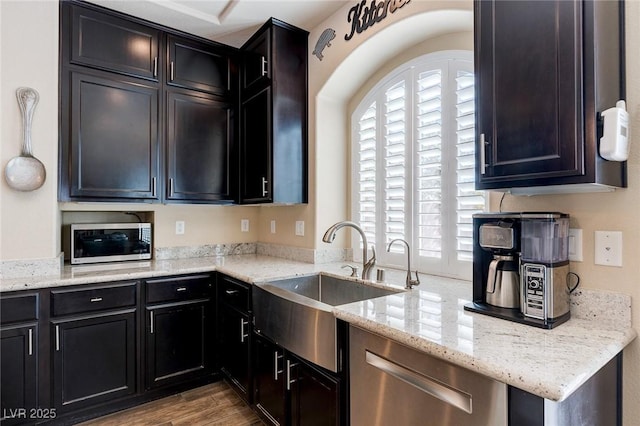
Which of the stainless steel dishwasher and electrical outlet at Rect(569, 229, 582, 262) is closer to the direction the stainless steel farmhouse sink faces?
the stainless steel dishwasher

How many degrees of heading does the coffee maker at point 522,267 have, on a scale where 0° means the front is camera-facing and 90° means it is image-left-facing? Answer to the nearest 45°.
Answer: approximately 45°

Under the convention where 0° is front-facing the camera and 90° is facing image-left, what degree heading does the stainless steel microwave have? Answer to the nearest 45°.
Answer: approximately 0°

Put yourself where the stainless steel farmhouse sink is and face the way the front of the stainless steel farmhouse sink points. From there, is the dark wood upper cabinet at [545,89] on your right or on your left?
on your left

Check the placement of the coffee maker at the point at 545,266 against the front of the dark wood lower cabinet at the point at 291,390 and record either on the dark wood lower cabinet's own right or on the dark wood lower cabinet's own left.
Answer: on the dark wood lower cabinet's own left

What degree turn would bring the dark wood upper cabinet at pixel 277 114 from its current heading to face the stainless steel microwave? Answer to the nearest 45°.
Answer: approximately 45° to its right

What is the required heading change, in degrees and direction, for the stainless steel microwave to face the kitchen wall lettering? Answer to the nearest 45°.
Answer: approximately 45° to its left

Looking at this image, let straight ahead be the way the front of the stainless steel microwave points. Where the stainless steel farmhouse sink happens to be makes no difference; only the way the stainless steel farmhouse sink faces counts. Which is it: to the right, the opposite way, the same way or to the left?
to the right

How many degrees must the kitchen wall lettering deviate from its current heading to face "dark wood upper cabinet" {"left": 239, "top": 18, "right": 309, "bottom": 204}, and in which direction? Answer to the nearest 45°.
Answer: approximately 90° to its right

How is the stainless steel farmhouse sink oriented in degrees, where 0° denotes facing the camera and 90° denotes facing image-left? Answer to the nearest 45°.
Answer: approximately 45°

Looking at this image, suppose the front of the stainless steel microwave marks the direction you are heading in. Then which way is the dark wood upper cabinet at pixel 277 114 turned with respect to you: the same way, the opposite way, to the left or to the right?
to the right

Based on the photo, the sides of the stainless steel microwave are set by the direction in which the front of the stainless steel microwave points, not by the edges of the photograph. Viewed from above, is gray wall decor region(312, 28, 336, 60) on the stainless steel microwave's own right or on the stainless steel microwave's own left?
on the stainless steel microwave's own left
